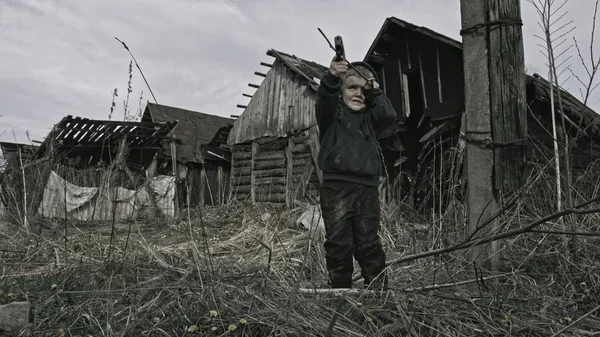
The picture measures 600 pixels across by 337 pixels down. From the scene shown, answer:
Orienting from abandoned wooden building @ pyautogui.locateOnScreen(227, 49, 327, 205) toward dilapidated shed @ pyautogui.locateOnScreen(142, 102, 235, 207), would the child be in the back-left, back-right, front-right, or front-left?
back-left

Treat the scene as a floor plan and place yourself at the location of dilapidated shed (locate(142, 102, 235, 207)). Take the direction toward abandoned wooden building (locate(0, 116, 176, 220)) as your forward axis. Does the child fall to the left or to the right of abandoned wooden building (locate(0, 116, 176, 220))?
left

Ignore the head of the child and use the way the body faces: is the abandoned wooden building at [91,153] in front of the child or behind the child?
behind

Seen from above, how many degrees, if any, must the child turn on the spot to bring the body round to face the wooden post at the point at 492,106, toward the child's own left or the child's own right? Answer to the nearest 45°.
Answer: approximately 90° to the child's own left

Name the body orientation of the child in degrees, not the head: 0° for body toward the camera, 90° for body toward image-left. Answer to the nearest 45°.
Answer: approximately 0°

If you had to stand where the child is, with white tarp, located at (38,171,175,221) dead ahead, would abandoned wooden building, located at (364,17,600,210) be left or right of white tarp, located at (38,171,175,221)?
right

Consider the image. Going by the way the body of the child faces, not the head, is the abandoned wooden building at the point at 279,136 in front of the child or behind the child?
behind

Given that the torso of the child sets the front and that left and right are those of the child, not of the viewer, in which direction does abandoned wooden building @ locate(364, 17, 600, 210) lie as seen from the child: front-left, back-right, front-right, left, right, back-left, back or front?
back

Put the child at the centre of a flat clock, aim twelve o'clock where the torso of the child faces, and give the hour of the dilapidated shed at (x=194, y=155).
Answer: The dilapidated shed is roughly at 5 o'clock from the child.
